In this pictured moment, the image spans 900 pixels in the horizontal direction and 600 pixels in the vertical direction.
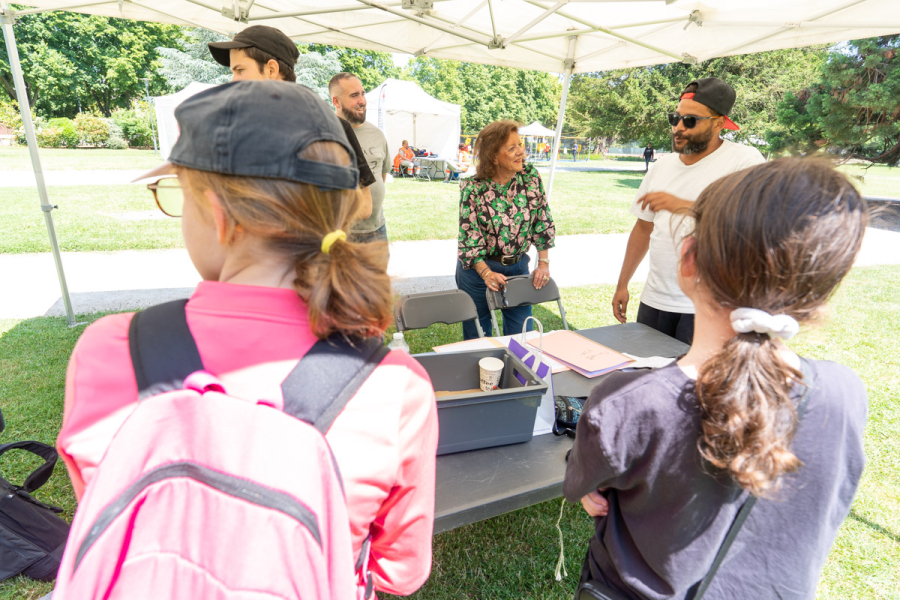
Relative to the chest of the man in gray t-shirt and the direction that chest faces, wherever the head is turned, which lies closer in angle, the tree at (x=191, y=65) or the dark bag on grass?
the dark bag on grass

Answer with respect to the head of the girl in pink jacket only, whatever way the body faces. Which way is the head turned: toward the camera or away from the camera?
away from the camera

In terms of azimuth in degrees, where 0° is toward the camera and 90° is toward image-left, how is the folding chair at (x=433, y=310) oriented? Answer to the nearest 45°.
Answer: approximately 0°

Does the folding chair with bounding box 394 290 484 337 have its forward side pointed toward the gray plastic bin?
yes

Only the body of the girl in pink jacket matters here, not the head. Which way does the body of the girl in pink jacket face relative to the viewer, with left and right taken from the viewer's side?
facing away from the viewer and to the left of the viewer

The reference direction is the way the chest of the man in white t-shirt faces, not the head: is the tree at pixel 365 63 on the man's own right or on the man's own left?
on the man's own right

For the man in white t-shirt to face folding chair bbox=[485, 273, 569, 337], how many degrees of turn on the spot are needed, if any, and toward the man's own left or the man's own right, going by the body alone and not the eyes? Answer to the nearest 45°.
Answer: approximately 45° to the man's own right

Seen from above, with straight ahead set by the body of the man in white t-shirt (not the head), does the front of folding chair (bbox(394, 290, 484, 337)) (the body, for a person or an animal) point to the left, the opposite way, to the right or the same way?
to the left

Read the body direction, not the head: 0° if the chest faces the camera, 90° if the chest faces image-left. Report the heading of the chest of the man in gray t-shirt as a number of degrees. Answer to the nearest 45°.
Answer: approximately 315°

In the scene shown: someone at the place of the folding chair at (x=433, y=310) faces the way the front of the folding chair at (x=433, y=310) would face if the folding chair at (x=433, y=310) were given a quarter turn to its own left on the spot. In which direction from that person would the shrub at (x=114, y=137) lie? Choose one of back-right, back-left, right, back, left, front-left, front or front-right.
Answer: back-left

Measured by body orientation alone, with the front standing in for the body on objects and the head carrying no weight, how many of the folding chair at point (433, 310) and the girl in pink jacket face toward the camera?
1

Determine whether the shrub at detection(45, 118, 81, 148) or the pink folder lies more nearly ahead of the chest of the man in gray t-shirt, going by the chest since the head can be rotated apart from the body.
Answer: the pink folder
